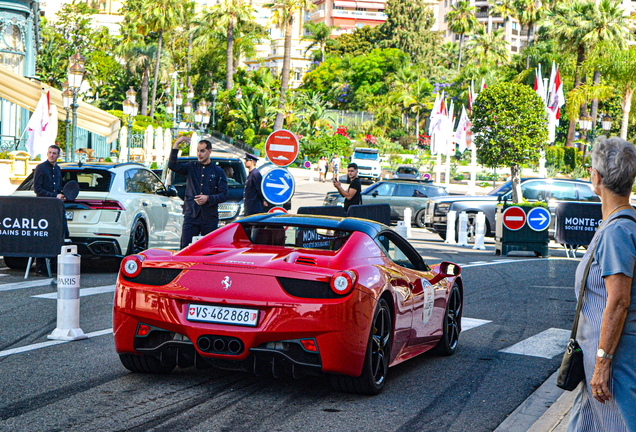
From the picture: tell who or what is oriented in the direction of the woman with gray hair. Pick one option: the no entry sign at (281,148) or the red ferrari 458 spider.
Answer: the no entry sign

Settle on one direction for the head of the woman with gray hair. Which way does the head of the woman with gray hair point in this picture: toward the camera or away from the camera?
away from the camera

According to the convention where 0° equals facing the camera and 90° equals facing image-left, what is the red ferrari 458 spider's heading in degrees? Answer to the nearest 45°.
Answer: approximately 225°

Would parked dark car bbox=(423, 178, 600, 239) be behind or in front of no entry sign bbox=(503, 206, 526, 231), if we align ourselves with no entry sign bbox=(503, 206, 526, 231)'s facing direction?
behind

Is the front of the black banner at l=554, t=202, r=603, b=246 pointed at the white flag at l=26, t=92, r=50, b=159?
no

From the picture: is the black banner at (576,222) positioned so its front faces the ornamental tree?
no

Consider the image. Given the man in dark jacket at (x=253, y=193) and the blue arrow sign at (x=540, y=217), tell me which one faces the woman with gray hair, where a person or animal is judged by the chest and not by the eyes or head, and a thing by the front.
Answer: the blue arrow sign

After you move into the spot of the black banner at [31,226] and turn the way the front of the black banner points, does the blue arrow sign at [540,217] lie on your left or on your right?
on your left

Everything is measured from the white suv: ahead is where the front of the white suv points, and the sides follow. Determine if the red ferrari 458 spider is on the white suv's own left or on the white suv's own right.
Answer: on the white suv's own right

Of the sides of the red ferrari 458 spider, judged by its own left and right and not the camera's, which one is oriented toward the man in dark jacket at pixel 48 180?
left

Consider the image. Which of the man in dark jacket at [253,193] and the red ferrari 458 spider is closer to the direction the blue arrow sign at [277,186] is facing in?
the red ferrari 458 spider

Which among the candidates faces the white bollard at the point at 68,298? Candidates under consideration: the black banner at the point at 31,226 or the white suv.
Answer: the black banner

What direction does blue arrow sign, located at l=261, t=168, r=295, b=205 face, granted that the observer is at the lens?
facing the viewer

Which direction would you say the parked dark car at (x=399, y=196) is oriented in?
to the viewer's left

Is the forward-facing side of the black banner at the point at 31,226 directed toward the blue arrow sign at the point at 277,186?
no

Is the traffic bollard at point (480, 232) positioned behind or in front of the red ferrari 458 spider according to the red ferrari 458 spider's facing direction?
in front

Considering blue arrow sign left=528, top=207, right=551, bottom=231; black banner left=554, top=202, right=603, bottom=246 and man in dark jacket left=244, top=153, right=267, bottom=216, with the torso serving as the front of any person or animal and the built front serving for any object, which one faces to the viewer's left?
the man in dark jacket

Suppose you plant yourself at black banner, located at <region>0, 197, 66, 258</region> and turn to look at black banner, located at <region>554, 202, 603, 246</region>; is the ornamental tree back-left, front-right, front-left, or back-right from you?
front-left

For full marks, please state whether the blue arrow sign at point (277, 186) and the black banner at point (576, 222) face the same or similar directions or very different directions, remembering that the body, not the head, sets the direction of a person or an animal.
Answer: same or similar directions

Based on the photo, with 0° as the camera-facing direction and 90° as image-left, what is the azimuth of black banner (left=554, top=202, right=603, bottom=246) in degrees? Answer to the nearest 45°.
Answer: approximately 0°
